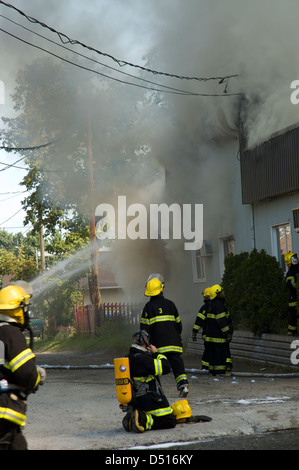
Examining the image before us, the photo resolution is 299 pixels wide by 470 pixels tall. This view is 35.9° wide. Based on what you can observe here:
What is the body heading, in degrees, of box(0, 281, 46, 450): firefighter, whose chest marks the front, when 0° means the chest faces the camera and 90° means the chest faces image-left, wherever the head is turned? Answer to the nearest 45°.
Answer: approximately 270°

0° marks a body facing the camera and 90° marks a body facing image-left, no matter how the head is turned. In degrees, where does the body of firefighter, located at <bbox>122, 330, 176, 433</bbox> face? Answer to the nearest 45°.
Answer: approximately 270°
